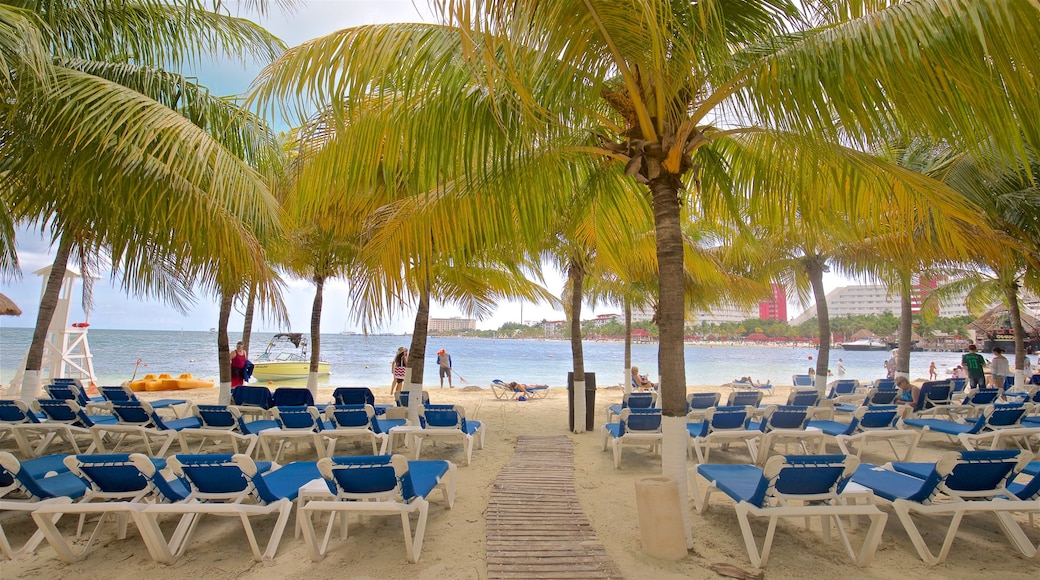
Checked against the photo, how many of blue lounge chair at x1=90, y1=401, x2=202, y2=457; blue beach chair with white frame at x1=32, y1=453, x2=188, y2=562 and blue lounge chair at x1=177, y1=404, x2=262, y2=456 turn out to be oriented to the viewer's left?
0

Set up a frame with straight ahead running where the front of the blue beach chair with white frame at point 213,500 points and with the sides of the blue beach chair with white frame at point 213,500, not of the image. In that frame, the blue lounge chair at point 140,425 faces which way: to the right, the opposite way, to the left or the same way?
the same way

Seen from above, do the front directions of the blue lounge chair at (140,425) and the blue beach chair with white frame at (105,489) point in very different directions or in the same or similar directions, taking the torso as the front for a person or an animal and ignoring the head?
same or similar directions

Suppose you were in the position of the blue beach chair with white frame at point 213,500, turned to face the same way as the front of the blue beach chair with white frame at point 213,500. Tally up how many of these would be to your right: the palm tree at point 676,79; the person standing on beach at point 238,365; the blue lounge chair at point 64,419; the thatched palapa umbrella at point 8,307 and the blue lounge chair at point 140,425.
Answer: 1

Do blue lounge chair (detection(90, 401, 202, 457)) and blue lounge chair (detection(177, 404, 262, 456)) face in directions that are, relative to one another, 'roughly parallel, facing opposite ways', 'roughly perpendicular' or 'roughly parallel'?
roughly parallel

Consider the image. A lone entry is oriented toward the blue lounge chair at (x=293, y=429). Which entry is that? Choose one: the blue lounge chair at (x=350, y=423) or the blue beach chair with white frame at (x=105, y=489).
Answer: the blue beach chair with white frame

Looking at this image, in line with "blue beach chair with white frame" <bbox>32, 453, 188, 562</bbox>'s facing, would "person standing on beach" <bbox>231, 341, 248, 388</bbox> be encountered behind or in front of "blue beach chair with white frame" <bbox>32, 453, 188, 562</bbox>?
in front

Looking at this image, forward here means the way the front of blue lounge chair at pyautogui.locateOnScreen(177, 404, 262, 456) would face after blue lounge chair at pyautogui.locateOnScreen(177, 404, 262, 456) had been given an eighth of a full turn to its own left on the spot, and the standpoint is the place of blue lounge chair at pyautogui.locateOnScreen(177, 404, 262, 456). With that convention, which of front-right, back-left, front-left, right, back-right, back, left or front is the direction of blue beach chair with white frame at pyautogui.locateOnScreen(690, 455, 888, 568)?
back-right

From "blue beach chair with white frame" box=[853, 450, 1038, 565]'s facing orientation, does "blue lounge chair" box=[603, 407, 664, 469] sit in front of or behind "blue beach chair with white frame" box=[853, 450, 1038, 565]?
in front
